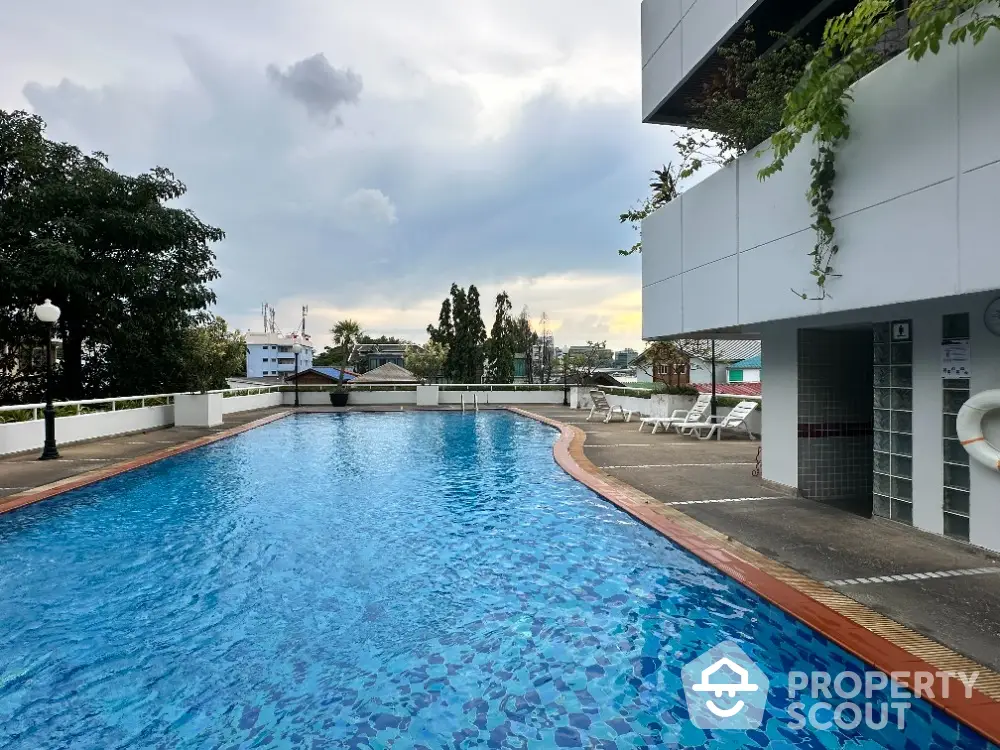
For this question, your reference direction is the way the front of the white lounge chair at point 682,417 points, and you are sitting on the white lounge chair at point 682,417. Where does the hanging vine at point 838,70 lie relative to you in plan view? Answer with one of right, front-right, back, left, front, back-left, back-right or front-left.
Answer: left

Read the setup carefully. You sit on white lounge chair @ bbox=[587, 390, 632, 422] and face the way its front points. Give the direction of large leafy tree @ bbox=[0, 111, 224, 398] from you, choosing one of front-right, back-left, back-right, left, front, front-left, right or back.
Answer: back-right

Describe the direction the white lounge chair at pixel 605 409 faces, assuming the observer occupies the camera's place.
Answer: facing the viewer and to the right of the viewer

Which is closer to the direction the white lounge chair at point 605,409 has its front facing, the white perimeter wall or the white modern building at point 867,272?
the white modern building

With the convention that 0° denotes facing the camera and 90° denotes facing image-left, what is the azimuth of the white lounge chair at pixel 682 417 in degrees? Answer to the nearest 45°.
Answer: approximately 90°

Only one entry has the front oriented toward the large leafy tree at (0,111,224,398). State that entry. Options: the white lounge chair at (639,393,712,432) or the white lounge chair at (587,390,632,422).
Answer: the white lounge chair at (639,393,712,432)

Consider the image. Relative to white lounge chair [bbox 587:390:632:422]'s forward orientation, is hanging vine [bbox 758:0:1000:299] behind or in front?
in front

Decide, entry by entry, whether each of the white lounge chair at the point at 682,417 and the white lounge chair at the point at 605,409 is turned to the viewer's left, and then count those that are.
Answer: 1
